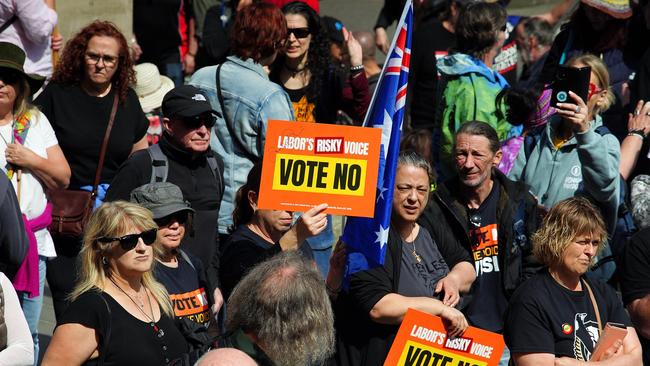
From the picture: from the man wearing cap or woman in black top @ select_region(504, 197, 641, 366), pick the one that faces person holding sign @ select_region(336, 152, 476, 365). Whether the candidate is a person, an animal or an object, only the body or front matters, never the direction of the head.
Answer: the man wearing cap

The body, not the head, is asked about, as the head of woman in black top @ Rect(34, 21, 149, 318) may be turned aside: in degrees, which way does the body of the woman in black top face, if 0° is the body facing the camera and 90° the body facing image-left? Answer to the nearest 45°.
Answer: approximately 0°

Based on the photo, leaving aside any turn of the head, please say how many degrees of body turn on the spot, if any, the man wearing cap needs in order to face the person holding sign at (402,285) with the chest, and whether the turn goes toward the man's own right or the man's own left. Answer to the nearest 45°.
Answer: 0° — they already face them

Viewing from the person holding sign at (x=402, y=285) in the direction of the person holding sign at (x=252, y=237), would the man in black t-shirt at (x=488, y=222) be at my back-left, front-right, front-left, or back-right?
back-right

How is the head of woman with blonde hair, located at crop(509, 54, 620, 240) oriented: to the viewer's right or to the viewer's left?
to the viewer's left
